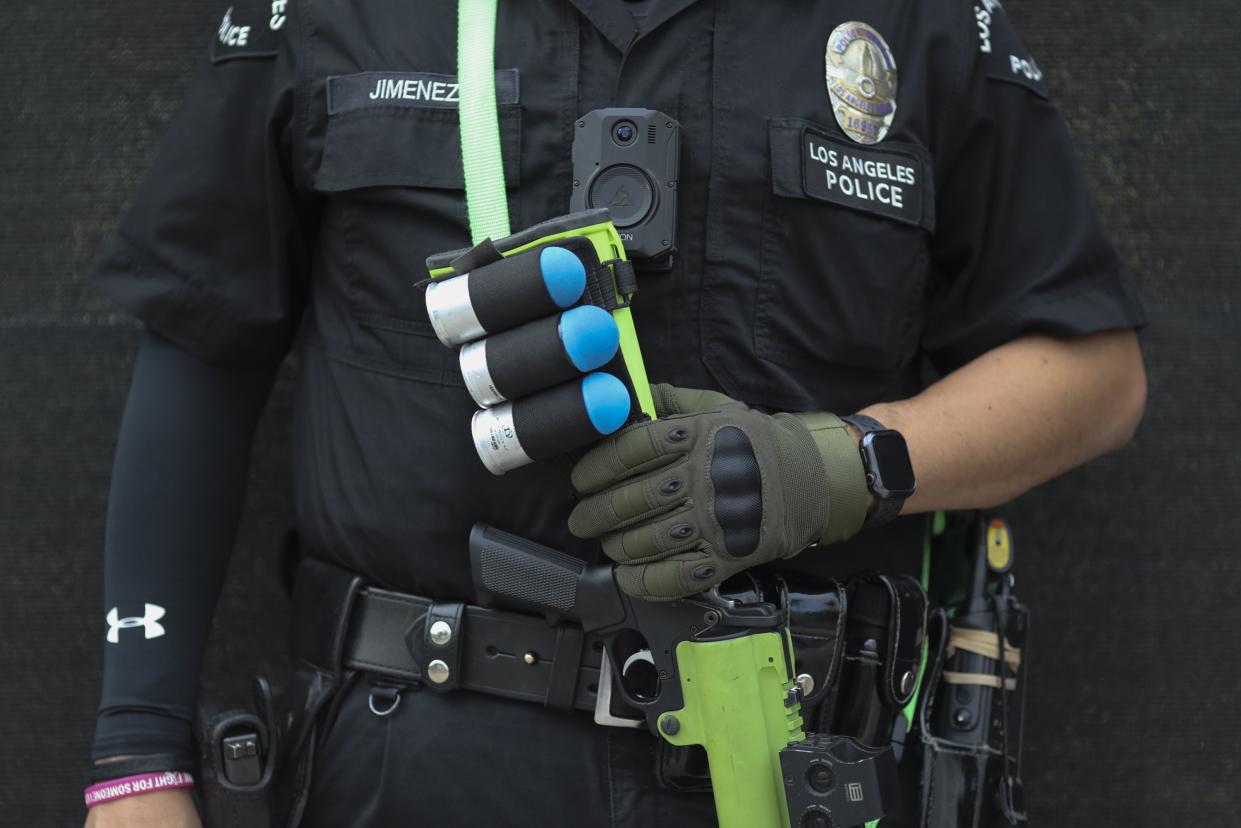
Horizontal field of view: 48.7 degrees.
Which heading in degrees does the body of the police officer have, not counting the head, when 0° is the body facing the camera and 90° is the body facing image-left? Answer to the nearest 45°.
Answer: approximately 0°
